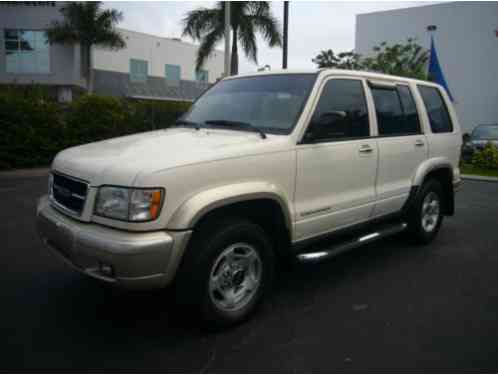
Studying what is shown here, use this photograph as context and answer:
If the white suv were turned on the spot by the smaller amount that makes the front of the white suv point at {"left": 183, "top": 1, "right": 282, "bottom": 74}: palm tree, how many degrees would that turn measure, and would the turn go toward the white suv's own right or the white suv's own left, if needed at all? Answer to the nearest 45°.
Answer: approximately 135° to the white suv's own right

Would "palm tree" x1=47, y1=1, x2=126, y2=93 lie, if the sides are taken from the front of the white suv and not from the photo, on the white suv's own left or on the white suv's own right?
on the white suv's own right

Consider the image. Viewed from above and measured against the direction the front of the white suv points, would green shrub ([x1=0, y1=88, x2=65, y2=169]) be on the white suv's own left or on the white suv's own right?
on the white suv's own right

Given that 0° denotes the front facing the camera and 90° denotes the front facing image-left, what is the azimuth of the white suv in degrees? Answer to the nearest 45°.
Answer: approximately 45°
